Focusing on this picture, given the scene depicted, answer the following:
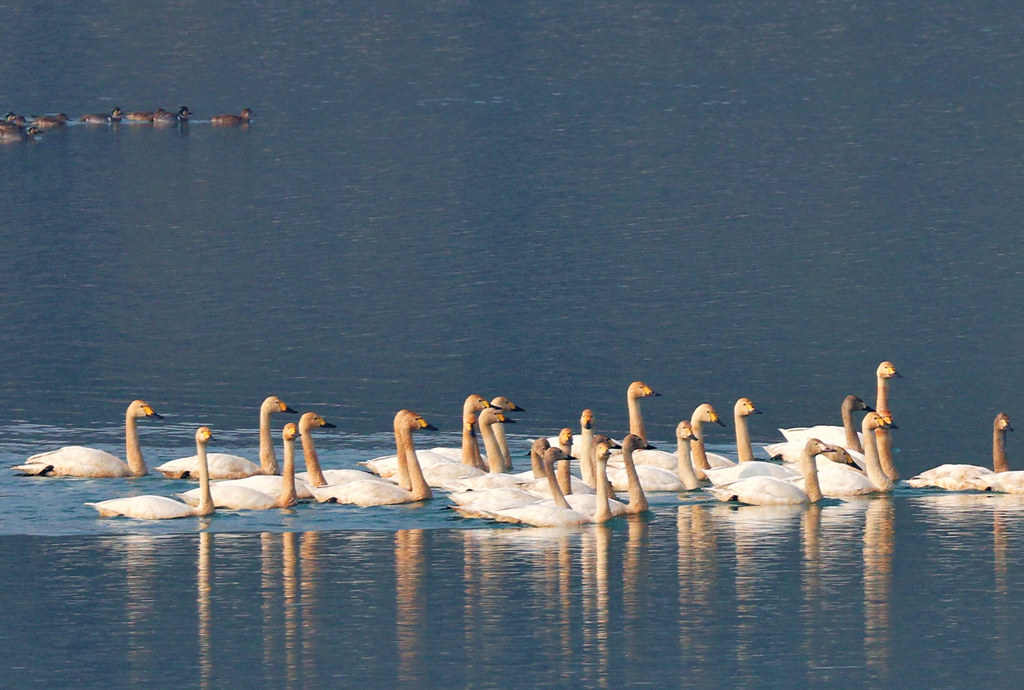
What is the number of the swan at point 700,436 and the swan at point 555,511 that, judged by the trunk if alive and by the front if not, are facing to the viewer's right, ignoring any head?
2

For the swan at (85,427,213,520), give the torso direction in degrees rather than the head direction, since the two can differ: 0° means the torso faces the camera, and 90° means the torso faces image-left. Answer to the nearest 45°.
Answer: approximately 270°

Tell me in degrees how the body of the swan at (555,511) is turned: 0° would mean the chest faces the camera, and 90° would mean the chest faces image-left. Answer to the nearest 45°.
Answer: approximately 270°

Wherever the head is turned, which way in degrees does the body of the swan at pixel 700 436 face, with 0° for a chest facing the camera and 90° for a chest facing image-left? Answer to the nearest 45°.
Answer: approximately 270°

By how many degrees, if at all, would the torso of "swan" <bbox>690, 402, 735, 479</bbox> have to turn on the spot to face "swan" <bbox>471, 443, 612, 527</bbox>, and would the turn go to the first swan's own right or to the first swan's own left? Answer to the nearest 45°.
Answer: approximately 135° to the first swan's own right

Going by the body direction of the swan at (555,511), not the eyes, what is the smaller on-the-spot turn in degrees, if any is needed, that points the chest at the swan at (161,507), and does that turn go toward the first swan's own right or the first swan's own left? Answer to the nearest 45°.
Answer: approximately 180°

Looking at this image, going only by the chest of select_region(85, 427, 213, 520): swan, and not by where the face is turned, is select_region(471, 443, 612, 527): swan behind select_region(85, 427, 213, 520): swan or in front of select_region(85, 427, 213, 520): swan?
in front

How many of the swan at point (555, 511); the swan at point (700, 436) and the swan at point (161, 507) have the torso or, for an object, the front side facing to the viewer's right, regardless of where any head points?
3

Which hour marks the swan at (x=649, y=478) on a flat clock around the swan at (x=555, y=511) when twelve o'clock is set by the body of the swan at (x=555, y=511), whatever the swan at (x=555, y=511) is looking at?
the swan at (x=649, y=478) is roughly at 10 o'clock from the swan at (x=555, y=511).

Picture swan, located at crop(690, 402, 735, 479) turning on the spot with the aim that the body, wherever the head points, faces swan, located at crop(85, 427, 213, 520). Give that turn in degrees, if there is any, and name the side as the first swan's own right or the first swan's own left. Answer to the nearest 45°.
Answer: approximately 135° to the first swan's own right
